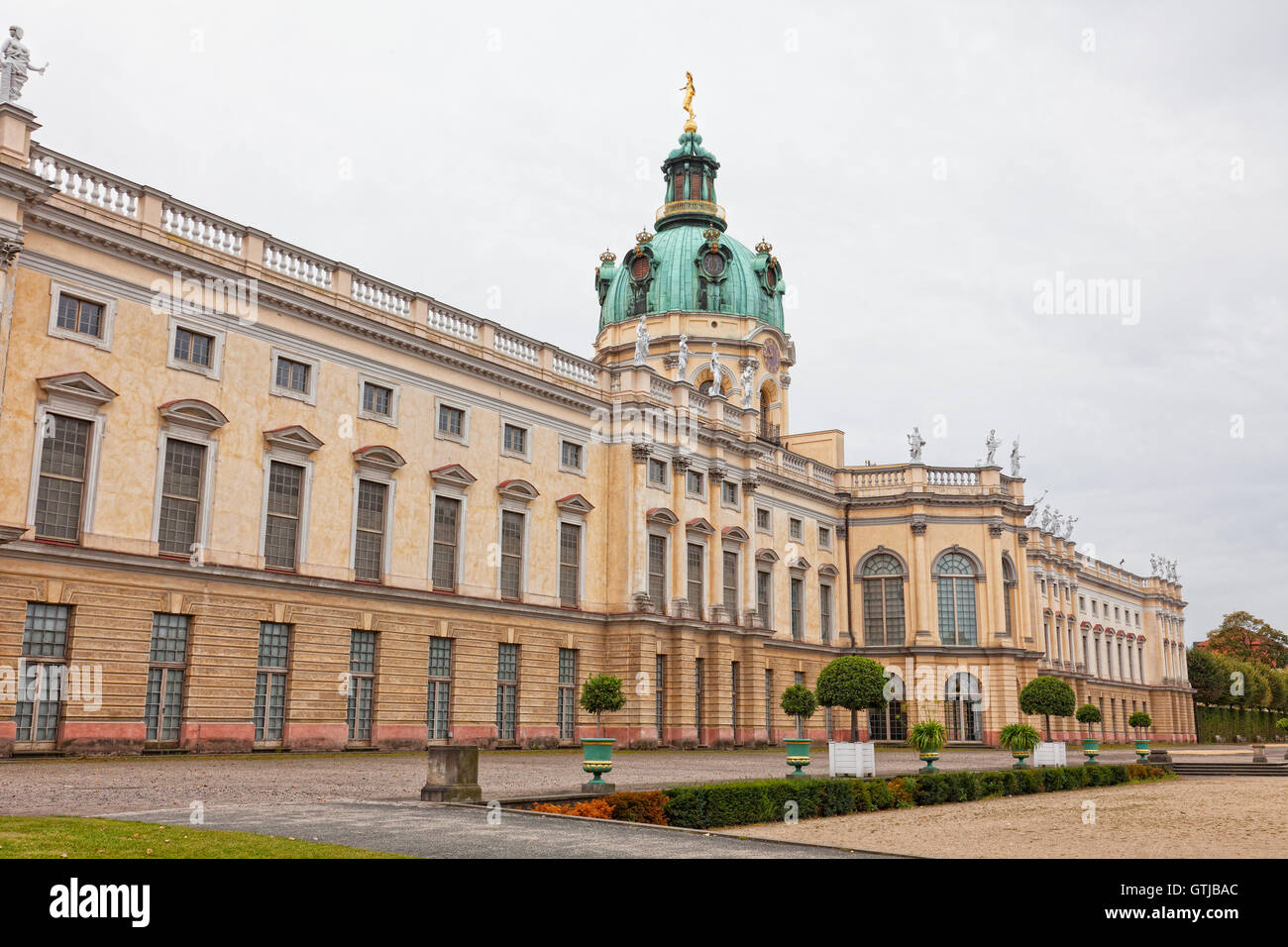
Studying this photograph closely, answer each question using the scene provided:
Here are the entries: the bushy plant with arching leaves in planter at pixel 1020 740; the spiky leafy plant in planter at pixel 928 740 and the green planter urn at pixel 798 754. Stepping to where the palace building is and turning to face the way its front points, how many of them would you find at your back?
0

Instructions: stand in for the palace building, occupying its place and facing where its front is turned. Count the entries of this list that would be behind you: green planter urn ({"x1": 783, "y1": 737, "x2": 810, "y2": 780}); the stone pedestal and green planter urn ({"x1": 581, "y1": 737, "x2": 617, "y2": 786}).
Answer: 0

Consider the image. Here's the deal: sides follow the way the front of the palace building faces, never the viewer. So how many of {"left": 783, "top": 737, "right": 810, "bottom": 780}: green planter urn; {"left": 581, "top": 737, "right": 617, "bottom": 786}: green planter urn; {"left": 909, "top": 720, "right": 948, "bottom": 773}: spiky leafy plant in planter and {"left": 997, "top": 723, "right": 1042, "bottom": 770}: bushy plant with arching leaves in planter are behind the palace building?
0

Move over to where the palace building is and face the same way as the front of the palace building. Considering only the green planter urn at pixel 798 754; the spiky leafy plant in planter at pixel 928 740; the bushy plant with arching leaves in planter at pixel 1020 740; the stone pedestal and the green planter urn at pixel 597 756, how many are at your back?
0

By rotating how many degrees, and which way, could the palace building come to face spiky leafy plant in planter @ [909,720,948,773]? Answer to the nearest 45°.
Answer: approximately 45° to its left

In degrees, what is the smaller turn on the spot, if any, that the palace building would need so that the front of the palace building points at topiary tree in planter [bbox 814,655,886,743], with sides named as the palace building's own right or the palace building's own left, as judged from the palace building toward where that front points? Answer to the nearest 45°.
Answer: approximately 45° to the palace building's own left

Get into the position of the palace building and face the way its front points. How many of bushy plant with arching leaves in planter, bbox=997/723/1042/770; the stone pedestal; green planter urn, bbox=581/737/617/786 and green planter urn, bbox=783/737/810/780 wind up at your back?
0

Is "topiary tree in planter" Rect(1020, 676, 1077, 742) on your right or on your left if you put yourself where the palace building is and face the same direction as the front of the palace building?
on your left

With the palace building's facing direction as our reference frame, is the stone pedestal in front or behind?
in front

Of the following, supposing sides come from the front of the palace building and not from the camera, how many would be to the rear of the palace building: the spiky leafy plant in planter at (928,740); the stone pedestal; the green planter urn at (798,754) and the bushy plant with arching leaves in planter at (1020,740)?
0

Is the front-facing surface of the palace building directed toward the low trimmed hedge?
yes

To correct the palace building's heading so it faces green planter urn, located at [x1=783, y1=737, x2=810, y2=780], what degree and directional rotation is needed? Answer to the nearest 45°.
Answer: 0° — it already faces it

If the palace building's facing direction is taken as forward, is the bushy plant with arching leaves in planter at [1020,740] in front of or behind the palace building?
in front

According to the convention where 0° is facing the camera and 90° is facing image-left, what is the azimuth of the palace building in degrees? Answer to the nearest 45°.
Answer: approximately 315°
